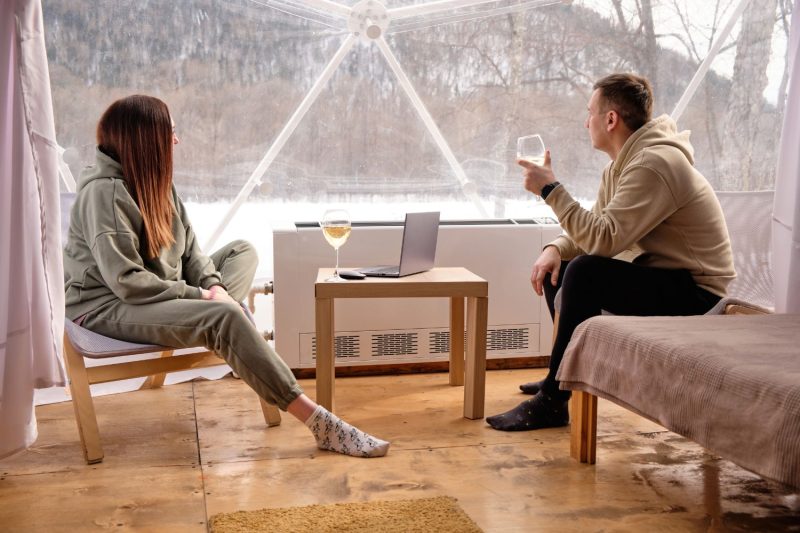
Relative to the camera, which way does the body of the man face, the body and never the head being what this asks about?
to the viewer's left

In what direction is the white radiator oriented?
toward the camera

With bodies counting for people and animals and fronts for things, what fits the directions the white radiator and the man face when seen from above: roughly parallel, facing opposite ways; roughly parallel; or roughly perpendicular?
roughly perpendicular

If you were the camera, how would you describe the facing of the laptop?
facing away from the viewer and to the left of the viewer

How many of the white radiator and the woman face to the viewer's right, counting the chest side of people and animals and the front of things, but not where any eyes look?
1

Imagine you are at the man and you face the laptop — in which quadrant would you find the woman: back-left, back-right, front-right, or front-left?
front-left

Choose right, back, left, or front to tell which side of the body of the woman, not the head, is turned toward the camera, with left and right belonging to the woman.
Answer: right

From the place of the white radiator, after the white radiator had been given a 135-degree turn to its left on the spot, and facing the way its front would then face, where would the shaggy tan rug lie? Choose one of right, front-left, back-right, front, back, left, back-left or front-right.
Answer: back-right

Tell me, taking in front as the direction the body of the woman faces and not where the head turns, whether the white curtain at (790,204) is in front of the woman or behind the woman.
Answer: in front

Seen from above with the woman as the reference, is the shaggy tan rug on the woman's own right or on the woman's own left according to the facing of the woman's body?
on the woman's own right

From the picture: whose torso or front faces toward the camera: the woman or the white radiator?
the white radiator

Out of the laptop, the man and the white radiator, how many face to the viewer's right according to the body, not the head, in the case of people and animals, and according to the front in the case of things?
0

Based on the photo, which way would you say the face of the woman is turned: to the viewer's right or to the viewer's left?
to the viewer's right

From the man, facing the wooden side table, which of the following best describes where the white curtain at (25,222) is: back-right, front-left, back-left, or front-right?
front-left

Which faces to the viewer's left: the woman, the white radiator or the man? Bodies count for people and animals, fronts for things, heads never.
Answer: the man

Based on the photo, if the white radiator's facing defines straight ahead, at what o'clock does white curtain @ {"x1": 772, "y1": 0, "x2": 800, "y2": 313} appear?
The white curtain is roughly at 10 o'clock from the white radiator.
